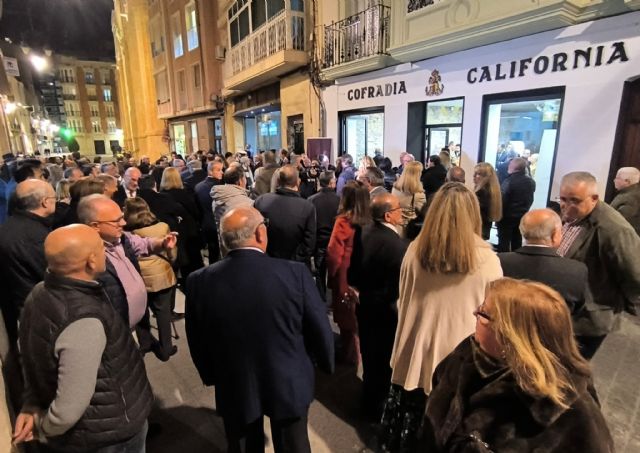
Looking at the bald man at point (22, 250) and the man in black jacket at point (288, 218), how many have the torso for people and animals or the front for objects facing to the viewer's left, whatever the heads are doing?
0

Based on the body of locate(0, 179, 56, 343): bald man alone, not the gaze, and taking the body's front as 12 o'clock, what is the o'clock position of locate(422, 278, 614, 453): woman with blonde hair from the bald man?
The woman with blonde hair is roughly at 4 o'clock from the bald man.

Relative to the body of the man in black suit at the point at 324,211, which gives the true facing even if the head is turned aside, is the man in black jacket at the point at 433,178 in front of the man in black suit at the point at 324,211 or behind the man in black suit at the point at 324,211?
in front

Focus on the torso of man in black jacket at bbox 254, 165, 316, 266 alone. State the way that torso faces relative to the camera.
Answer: away from the camera

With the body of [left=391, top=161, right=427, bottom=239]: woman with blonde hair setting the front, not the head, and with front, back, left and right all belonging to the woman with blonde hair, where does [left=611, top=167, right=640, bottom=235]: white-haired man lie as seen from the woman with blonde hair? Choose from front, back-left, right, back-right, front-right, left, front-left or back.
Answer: right

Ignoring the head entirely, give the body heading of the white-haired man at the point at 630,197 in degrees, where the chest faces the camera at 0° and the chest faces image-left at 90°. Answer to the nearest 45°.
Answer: approximately 90°

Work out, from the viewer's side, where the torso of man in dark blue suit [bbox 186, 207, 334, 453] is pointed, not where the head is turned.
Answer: away from the camera

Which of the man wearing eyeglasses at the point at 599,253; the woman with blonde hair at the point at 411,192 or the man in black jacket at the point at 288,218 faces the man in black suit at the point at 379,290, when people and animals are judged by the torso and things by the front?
the man wearing eyeglasses

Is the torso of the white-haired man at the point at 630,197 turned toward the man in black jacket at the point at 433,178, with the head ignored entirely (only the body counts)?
yes

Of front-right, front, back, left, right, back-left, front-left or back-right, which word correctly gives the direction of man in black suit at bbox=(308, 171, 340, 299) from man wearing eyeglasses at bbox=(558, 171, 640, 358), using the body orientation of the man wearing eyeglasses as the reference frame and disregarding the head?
front-right

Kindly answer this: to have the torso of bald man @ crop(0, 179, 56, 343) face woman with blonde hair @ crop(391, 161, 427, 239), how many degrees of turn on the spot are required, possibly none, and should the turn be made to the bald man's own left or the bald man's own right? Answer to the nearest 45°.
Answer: approximately 45° to the bald man's own right

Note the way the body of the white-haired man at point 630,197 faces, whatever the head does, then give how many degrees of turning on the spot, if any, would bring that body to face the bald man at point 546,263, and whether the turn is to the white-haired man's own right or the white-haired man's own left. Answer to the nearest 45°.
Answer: approximately 90° to the white-haired man's own left

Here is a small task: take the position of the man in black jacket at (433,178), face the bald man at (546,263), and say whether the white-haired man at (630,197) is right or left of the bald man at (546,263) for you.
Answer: left

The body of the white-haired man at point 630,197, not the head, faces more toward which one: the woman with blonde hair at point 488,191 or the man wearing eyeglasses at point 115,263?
the woman with blonde hair

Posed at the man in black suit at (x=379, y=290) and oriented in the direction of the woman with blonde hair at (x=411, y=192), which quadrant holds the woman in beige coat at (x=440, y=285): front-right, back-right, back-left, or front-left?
back-right

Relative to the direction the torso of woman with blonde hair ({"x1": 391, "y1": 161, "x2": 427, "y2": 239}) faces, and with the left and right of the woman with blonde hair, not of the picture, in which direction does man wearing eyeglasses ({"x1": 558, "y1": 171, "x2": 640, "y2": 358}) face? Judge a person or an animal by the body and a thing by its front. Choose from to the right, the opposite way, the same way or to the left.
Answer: to the left

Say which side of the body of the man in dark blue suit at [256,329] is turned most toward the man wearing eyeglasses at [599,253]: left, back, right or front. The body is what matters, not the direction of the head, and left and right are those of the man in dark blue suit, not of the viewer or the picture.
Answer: right
